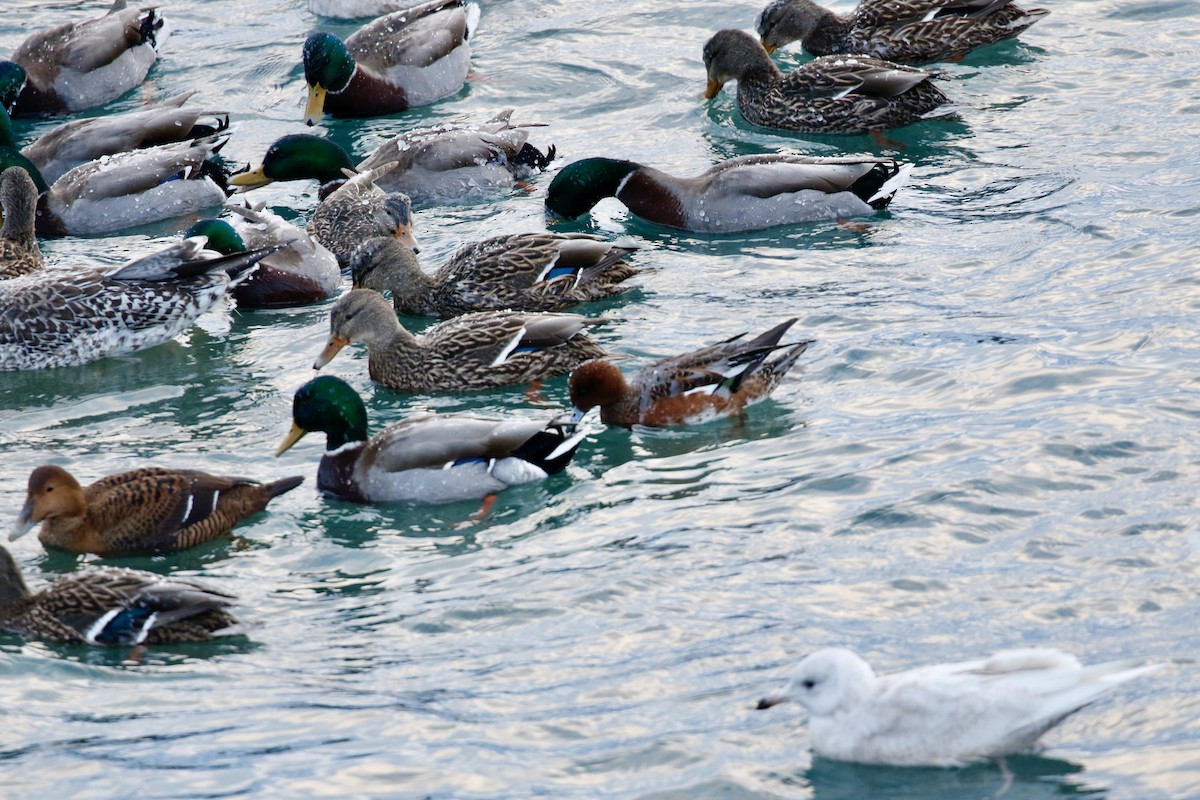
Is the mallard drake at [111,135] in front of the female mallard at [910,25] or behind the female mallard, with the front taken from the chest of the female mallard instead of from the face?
in front

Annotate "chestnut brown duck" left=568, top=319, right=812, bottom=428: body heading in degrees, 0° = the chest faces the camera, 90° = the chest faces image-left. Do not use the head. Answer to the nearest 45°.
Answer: approximately 90°

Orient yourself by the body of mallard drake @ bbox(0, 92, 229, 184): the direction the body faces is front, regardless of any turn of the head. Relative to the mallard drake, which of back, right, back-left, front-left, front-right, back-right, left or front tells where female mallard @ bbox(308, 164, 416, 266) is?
back-left

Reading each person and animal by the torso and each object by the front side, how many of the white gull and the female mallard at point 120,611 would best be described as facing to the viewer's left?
2

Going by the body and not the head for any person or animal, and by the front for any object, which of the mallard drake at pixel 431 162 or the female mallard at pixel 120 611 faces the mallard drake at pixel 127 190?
the mallard drake at pixel 431 162

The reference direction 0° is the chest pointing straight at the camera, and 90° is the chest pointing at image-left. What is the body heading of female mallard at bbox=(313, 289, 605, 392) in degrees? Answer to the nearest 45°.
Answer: approximately 90°

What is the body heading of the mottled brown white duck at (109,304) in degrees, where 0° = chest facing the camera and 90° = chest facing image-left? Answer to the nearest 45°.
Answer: approximately 90°

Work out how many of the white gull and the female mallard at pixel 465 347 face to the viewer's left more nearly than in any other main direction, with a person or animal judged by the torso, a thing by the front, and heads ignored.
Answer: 2

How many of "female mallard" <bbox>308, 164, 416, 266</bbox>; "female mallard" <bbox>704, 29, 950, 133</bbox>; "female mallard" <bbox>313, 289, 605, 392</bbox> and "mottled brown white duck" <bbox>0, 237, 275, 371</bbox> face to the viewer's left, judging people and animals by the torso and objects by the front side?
3

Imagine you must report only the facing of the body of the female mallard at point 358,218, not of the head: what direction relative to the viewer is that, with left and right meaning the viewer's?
facing the viewer and to the right of the viewer

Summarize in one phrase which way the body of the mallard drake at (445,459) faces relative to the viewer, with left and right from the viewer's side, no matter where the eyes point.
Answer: facing to the left of the viewer

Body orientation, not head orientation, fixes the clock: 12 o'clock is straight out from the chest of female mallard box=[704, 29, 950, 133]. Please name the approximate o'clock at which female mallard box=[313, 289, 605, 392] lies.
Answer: female mallard box=[313, 289, 605, 392] is roughly at 10 o'clock from female mallard box=[704, 29, 950, 133].

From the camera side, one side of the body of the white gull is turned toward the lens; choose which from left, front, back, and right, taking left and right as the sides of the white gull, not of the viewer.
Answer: left

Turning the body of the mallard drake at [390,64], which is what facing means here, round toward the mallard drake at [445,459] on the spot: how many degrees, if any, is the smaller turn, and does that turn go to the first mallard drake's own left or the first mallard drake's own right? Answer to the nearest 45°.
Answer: approximately 45° to the first mallard drake's own left

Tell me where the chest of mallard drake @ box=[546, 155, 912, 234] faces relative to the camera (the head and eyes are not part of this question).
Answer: to the viewer's left

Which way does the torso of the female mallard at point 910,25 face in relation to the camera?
to the viewer's left

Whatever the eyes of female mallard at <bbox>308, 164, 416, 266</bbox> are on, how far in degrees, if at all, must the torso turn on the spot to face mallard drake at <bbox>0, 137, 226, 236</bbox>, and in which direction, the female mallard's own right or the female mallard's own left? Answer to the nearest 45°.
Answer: approximately 180°
